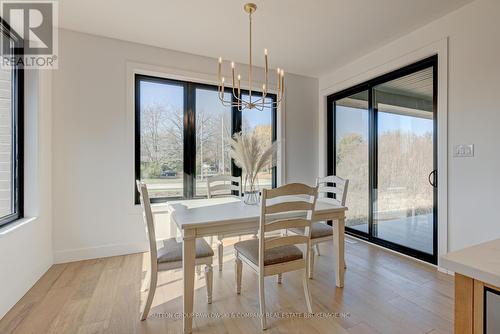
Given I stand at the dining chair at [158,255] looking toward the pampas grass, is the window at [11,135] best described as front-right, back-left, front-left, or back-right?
back-left

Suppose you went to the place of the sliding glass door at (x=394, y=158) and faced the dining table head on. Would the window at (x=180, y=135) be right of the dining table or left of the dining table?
right

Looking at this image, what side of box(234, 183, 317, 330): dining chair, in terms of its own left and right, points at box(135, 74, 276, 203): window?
front

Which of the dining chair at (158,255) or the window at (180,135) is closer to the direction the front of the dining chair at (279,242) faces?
the window

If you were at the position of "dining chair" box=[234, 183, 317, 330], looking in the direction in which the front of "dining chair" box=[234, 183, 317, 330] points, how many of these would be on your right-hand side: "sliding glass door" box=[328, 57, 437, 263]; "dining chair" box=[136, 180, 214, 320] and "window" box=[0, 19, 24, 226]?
1

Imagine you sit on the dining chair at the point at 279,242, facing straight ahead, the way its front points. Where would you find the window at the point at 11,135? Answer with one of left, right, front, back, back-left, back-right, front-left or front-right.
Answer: front-left

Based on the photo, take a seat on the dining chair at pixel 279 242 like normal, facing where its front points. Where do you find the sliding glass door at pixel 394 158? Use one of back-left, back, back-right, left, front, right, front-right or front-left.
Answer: right

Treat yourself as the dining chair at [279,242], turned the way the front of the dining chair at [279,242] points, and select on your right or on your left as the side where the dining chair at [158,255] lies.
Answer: on your left

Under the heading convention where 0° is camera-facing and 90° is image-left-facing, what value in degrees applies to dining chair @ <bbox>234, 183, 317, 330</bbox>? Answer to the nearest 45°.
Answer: approximately 135°

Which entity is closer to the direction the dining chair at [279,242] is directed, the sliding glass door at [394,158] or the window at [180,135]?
the window
